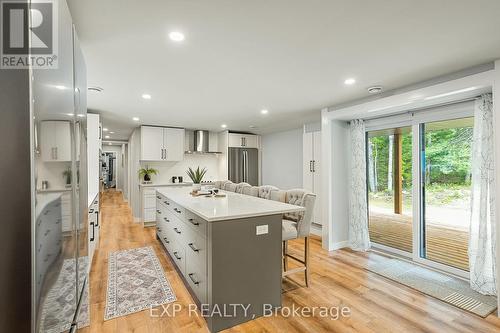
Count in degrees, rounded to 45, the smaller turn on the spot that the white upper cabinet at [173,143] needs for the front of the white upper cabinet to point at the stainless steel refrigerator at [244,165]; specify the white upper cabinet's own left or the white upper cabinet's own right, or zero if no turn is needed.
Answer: approximately 90° to the white upper cabinet's own left

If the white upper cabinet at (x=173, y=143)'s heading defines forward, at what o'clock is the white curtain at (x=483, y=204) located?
The white curtain is roughly at 11 o'clock from the white upper cabinet.

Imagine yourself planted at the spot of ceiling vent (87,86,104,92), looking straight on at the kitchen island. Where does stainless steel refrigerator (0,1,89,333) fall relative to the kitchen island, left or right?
right

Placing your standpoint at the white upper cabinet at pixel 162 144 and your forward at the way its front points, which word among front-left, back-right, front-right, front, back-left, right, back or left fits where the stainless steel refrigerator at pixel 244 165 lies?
left

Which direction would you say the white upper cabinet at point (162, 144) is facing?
toward the camera

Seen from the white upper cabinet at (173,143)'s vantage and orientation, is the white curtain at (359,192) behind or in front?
in front

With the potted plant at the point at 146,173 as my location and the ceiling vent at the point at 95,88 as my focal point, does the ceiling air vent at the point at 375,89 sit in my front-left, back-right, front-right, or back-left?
front-left

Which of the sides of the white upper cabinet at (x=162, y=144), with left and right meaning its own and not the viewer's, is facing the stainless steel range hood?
left

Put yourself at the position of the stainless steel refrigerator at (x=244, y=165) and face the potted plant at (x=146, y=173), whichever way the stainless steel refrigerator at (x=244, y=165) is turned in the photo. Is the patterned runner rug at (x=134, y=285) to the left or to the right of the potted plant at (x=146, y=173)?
left

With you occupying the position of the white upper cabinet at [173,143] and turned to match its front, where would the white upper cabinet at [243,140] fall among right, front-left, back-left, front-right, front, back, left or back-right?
left

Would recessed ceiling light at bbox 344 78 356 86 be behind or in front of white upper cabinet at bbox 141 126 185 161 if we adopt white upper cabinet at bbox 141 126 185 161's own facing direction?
in front

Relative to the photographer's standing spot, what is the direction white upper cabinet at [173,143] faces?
facing the viewer

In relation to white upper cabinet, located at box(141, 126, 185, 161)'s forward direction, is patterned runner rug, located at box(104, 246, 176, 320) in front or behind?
in front

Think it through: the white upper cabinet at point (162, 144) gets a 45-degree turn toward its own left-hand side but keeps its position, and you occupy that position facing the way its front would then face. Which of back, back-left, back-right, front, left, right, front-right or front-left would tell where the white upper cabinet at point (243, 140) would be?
front-left

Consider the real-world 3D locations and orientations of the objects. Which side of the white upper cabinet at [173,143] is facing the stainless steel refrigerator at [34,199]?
front

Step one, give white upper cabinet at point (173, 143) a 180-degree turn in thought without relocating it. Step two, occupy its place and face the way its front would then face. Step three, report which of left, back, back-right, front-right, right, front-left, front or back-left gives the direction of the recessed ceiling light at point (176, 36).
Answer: back

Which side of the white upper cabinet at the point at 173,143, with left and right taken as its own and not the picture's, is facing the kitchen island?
front
